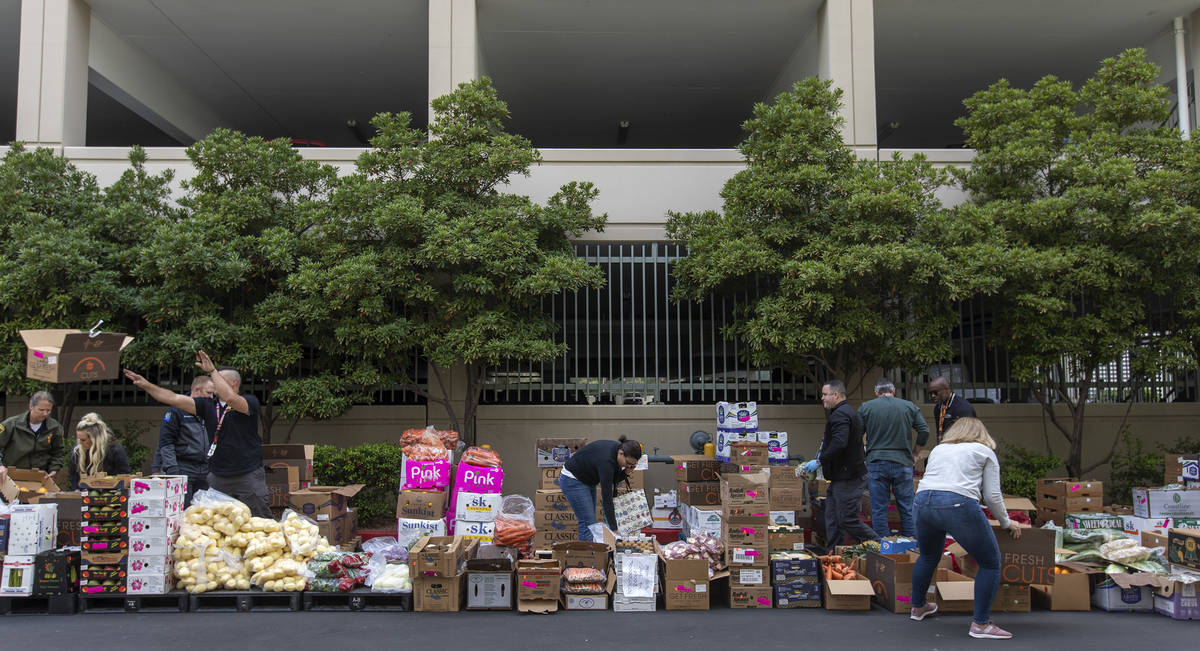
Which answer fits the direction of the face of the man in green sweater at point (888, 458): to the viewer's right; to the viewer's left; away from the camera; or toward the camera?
away from the camera

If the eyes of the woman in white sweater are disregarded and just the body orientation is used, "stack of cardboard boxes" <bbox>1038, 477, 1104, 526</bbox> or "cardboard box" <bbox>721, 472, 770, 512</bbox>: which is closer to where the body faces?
the stack of cardboard boxes

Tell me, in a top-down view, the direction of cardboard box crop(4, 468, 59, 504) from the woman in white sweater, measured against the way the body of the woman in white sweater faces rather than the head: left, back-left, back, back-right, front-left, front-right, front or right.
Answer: back-left

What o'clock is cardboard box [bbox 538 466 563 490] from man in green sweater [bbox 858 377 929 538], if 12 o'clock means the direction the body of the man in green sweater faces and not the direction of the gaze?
The cardboard box is roughly at 9 o'clock from the man in green sweater.

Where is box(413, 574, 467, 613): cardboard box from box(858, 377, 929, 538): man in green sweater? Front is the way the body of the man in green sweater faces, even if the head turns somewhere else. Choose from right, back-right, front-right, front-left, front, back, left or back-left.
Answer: back-left

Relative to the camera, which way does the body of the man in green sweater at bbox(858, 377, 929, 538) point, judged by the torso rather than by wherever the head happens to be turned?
away from the camera

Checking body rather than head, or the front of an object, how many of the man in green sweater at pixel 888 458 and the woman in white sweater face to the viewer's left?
0

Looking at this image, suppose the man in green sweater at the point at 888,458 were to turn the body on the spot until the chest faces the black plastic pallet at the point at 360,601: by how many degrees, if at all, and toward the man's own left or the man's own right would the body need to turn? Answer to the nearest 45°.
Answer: approximately 135° to the man's own left

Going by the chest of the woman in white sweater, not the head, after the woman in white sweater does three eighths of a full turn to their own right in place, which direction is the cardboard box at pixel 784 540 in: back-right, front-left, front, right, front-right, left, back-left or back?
back-right

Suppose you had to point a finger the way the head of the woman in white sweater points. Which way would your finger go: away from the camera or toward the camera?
away from the camera

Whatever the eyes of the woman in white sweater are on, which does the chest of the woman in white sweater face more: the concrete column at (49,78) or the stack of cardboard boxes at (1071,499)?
the stack of cardboard boxes

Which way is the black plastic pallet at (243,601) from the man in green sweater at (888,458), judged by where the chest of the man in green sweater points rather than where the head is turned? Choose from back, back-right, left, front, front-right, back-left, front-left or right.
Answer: back-left

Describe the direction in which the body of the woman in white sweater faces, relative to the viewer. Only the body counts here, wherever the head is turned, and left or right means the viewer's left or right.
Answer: facing away from the viewer and to the right of the viewer

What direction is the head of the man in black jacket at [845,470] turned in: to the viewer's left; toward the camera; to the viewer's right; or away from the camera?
to the viewer's left
